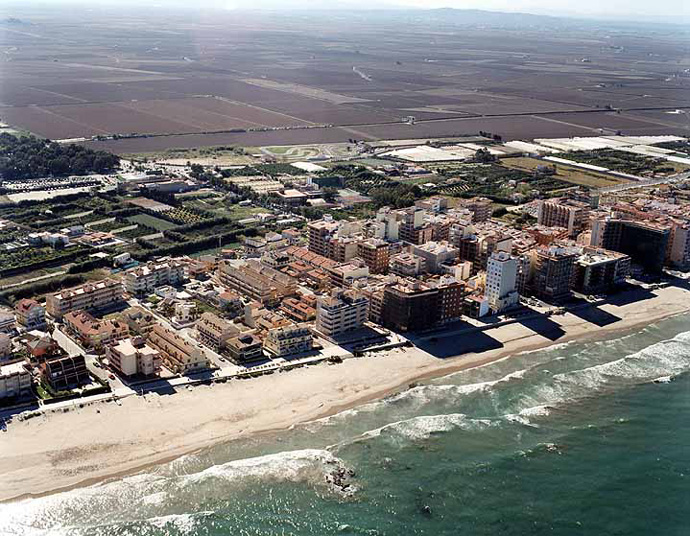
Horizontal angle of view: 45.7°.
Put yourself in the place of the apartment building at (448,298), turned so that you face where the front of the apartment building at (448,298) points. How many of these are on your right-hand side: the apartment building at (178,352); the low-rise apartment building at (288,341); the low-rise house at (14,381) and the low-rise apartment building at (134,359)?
4

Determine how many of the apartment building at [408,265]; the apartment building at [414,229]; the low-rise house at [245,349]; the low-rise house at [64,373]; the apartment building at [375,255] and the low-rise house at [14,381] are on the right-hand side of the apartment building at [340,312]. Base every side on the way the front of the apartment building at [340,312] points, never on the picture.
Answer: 3

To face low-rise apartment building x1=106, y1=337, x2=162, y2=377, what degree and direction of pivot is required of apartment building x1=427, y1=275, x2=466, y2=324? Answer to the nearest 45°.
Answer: approximately 90° to its right

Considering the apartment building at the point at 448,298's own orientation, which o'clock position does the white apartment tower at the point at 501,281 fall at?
The white apartment tower is roughly at 9 o'clock from the apartment building.

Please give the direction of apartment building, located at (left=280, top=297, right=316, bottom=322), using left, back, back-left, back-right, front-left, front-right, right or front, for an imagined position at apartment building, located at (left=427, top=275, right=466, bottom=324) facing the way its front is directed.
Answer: back-right

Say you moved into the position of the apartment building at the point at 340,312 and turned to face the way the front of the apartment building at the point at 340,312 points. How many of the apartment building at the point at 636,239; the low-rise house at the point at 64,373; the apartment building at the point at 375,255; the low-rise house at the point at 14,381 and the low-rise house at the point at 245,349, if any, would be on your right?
3

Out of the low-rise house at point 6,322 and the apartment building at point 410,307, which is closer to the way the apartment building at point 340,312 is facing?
the apartment building

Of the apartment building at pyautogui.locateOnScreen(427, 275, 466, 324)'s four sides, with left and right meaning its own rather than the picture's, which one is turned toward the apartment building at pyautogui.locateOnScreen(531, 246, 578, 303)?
left

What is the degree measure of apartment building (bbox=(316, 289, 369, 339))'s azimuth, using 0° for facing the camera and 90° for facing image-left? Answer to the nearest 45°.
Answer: approximately 315°

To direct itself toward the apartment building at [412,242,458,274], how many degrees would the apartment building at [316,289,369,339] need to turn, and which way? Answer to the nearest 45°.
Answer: approximately 90° to its left

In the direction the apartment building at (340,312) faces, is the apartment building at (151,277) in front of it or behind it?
behind

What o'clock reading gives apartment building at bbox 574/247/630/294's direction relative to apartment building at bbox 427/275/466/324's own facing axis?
apartment building at bbox 574/247/630/294 is roughly at 9 o'clock from apartment building at bbox 427/275/466/324.

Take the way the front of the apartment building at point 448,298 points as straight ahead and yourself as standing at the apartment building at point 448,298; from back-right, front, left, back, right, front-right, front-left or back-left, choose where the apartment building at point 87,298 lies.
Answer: back-right

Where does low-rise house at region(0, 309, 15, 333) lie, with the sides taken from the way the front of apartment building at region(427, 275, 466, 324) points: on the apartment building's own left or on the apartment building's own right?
on the apartment building's own right

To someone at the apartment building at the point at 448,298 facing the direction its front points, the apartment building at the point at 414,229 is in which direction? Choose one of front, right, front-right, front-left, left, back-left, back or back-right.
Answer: back-left

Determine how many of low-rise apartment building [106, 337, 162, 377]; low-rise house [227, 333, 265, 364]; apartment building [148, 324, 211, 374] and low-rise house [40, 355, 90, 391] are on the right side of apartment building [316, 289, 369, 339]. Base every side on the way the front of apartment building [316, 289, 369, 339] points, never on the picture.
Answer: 4
